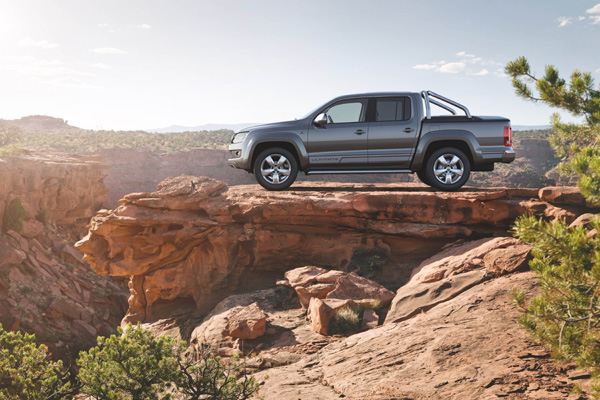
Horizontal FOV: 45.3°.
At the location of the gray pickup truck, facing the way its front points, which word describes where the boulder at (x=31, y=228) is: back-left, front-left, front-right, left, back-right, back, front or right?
front-right

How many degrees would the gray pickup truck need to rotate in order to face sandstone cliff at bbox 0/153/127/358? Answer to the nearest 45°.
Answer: approximately 45° to its right

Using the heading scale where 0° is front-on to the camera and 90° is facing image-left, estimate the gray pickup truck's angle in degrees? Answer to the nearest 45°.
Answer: approximately 90°

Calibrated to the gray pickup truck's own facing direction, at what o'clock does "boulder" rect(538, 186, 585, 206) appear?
The boulder is roughly at 6 o'clock from the gray pickup truck.

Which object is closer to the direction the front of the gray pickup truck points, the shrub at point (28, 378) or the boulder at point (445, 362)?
the shrub

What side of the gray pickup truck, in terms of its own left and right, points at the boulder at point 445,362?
left

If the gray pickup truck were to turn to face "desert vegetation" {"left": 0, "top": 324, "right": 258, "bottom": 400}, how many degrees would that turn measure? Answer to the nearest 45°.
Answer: approximately 45° to its left

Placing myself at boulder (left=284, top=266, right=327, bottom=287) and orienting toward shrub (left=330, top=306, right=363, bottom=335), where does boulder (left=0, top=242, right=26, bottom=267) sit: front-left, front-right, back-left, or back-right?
back-right
